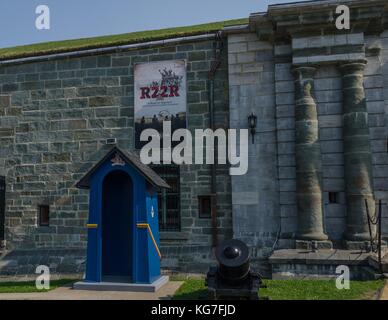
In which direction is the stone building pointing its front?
toward the camera

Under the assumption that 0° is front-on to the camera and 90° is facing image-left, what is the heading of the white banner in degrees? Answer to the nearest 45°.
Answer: approximately 0°

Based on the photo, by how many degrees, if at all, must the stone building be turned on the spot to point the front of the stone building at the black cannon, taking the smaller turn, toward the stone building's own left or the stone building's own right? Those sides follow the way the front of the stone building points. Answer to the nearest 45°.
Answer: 0° — it already faces it
